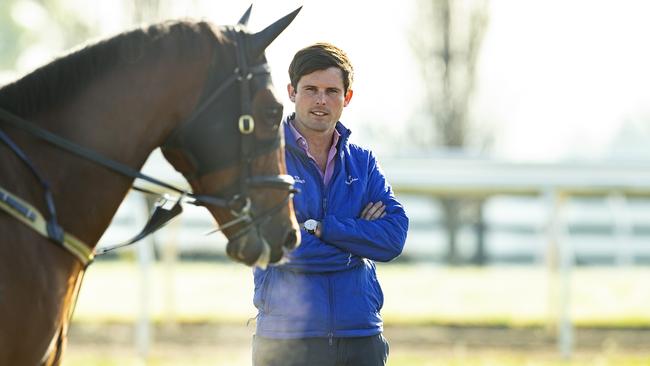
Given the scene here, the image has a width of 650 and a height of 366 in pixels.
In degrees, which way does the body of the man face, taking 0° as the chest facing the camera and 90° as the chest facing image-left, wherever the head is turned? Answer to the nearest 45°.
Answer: approximately 0°

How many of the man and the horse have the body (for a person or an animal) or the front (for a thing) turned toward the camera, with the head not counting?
1

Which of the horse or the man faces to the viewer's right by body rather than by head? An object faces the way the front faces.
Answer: the horse

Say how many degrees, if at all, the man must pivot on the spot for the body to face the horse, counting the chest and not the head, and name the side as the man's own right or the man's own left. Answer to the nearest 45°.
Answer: approximately 45° to the man's own right

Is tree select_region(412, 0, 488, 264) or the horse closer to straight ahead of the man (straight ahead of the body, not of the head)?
the horse

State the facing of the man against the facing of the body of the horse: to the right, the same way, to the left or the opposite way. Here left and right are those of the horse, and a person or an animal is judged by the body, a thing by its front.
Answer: to the right

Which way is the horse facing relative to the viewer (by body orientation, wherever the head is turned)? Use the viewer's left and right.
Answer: facing to the right of the viewer

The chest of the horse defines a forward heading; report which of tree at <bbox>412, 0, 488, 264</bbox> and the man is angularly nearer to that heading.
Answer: the man
